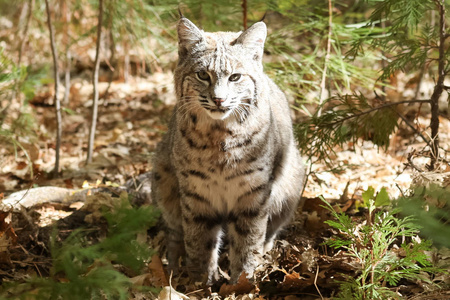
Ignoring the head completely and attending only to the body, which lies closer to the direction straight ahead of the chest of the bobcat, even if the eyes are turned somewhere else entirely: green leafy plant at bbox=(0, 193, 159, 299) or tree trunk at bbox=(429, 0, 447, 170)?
the green leafy plant

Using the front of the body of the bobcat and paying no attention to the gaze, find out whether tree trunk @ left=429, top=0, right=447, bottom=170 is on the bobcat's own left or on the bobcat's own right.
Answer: on the bobcat's own left

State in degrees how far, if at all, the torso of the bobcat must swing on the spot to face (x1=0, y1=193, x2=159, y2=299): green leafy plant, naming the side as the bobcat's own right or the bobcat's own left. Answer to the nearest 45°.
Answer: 0° — it already faces it

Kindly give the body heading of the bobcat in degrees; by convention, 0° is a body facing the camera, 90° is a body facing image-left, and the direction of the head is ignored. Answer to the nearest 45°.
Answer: approximately 0°
